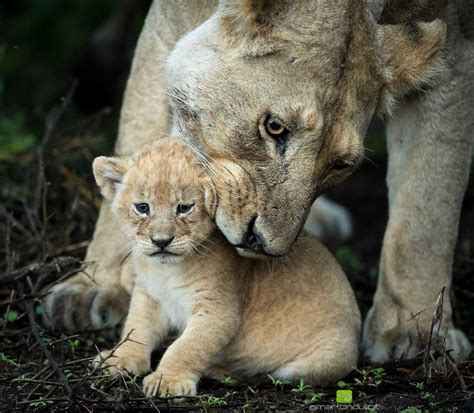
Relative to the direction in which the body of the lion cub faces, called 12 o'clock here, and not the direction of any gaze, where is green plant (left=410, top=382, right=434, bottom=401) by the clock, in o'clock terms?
The green plant is roughly at 8 o'clock from the lion cub.

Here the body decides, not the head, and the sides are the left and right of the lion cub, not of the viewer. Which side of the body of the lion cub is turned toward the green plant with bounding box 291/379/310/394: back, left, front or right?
left

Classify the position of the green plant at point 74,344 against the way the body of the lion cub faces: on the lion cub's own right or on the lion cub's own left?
on the lion cub's own right

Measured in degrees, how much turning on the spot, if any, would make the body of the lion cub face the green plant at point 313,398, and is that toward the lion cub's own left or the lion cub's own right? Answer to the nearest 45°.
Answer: approximately 90° to the lion cub's own left

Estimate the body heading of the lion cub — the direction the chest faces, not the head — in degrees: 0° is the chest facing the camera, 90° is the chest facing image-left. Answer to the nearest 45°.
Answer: approximately 45°

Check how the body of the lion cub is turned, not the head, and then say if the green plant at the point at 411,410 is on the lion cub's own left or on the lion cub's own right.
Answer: on the lion cub's own left

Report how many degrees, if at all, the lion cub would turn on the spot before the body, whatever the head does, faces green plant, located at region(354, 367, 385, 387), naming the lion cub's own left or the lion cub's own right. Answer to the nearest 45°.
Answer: approximately 135° to the lion cub's own left
